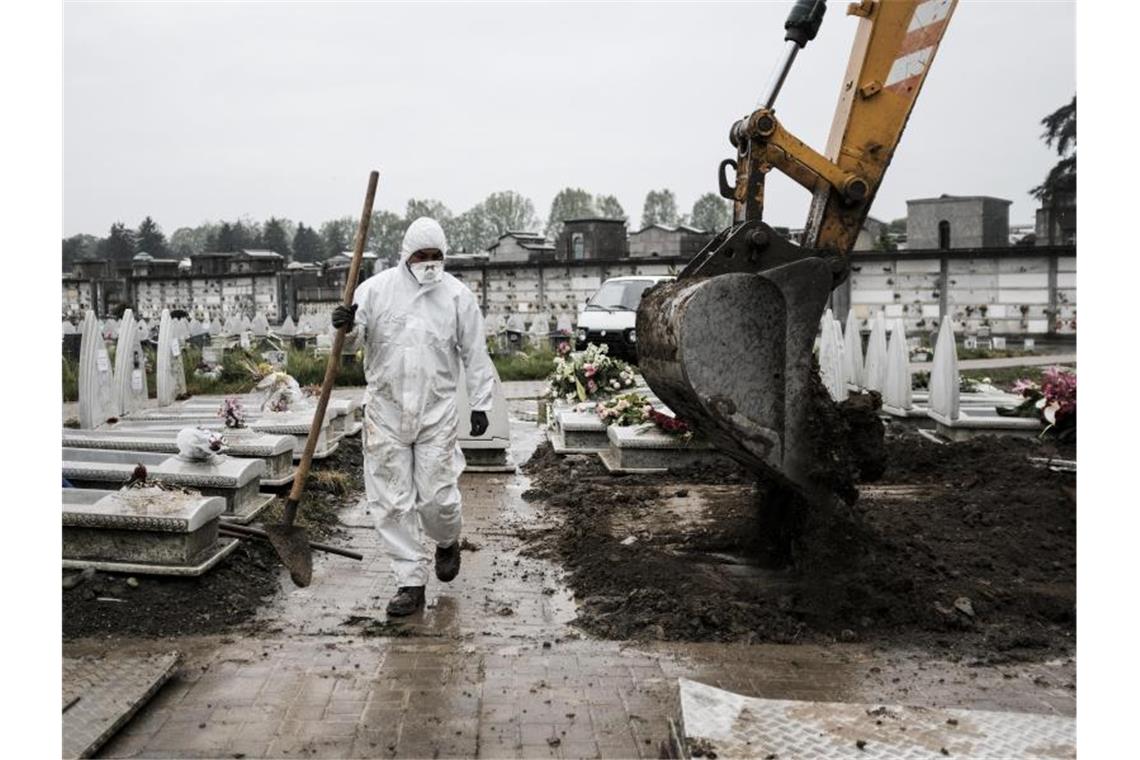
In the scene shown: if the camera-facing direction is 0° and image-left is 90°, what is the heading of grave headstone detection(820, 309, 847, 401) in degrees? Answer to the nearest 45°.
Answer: approximately 45°

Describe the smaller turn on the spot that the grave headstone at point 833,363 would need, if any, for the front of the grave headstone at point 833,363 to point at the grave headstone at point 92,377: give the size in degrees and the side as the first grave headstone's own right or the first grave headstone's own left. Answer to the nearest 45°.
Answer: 0° — it already faces it

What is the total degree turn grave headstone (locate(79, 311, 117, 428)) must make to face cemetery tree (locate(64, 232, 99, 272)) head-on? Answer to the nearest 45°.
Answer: approximately 135° to its left

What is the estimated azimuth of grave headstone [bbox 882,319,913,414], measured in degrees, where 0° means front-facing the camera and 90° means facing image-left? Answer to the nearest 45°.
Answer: approximately 45°

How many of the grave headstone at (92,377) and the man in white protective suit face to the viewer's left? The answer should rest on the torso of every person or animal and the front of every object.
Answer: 0

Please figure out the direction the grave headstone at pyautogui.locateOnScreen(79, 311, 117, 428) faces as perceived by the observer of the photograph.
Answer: facing the viewer and to the right of the viewer

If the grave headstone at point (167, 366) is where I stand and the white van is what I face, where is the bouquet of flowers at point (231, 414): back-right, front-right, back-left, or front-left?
back-right

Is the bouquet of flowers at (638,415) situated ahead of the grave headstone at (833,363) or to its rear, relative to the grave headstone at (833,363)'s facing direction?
ahead
